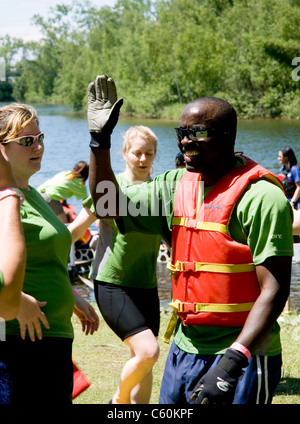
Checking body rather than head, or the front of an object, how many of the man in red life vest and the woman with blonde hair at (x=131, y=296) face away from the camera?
0

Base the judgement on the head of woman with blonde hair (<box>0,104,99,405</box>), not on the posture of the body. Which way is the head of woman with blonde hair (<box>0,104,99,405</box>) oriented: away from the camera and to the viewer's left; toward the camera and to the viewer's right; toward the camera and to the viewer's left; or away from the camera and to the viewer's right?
toward the camera and to the viewer's right

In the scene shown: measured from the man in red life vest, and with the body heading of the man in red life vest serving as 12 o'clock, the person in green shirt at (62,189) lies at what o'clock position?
The person in green shirt is roughly at 4 o'clock from the man in red life vest.

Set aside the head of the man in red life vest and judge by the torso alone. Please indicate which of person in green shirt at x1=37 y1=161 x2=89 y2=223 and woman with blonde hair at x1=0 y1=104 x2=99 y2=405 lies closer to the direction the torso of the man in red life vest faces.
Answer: the woman with blonde hair

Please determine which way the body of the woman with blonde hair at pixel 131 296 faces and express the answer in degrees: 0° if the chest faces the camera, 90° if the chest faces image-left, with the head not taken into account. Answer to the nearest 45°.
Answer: approximately 315°

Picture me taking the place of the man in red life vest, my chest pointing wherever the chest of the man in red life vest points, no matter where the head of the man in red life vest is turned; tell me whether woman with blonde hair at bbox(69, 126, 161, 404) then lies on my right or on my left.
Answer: on my right

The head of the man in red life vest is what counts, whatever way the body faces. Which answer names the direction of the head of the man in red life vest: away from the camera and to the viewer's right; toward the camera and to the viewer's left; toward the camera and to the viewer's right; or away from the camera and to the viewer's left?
toward the camera and to the viewer's left

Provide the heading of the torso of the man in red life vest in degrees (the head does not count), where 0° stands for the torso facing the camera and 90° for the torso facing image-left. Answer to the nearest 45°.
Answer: approximately 45°

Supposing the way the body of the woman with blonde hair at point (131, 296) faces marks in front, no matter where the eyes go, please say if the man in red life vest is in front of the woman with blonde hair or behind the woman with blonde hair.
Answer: in front
